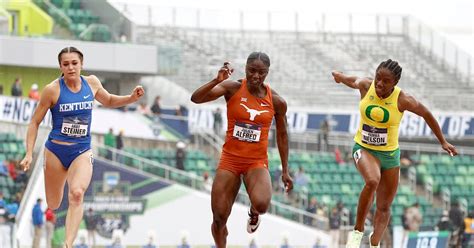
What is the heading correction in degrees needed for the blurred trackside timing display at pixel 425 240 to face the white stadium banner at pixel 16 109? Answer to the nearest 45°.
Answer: approximately 90° to its right

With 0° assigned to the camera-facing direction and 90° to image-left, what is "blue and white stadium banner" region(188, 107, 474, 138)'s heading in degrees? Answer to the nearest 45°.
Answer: approximately 0°

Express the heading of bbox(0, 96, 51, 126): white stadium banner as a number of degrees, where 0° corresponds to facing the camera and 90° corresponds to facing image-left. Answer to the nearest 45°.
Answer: approximately 0°

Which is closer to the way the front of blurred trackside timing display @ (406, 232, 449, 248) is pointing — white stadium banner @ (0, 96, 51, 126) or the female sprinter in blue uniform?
the female sprinter in blue uniform

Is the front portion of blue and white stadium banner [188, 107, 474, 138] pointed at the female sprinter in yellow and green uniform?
yes
